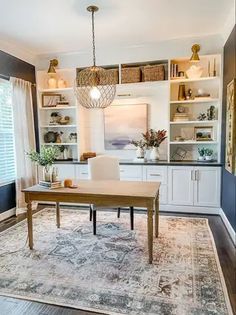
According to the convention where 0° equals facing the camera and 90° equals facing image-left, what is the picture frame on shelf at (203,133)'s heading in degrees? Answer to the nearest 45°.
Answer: approximately 0°

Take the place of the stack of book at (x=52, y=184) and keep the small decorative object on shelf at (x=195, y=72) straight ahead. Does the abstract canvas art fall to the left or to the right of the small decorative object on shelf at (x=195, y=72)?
left

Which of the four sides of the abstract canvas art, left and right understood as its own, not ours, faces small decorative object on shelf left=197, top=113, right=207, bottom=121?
left

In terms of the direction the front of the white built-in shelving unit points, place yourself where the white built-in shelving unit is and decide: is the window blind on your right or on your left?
on your right

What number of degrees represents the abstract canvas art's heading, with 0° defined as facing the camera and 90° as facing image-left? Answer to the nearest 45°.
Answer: approximately 0°
